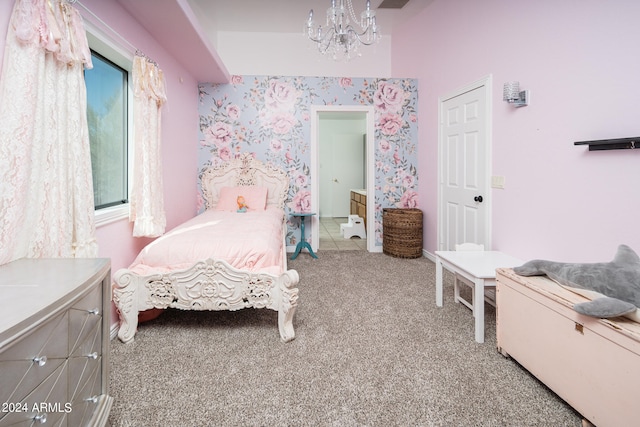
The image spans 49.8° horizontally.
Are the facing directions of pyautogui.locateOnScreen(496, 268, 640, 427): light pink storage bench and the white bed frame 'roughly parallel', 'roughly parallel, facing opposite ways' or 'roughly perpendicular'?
roughly perpendicular

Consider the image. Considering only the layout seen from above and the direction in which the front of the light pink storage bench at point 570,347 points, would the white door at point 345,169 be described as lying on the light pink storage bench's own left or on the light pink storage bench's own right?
on the light pink storage bench's own right

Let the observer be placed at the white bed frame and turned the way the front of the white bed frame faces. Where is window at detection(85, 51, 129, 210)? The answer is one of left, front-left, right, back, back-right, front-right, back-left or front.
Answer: back-right

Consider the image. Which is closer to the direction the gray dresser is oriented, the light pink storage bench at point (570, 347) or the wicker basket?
the light pink storage bench

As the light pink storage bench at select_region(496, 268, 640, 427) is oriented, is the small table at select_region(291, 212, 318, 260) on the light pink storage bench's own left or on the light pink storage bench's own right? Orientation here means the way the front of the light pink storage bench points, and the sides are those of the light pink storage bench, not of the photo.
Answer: on the light pink storage bench's own right

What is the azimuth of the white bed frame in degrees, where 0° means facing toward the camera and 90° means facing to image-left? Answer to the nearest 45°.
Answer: approximately 0°

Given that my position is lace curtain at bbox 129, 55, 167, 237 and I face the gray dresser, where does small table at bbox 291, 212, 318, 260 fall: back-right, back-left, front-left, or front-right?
back-left
